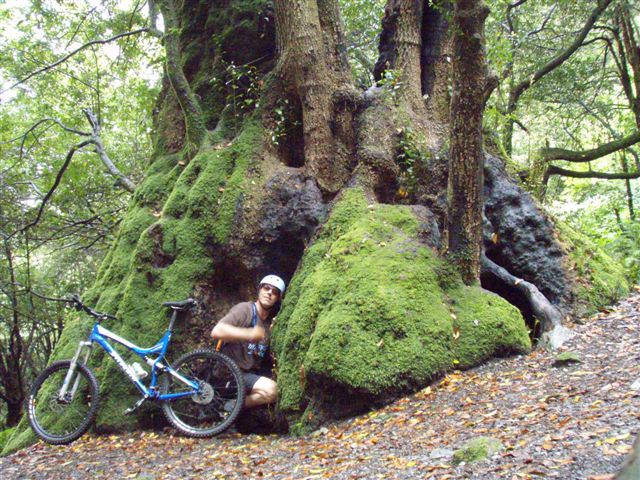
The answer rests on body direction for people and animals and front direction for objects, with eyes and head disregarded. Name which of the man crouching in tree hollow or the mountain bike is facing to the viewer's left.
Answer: the mountain bike

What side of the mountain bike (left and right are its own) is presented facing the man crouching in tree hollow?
back

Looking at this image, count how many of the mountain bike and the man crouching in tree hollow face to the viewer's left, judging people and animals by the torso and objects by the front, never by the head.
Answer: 1

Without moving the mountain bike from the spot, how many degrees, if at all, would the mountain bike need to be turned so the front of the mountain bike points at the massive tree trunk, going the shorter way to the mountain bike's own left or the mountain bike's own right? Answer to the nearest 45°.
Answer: approximately 180°

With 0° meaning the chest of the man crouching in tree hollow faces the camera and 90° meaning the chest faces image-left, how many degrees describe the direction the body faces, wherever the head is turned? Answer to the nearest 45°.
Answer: approximately 315°

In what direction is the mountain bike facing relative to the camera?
to the viewer's left
